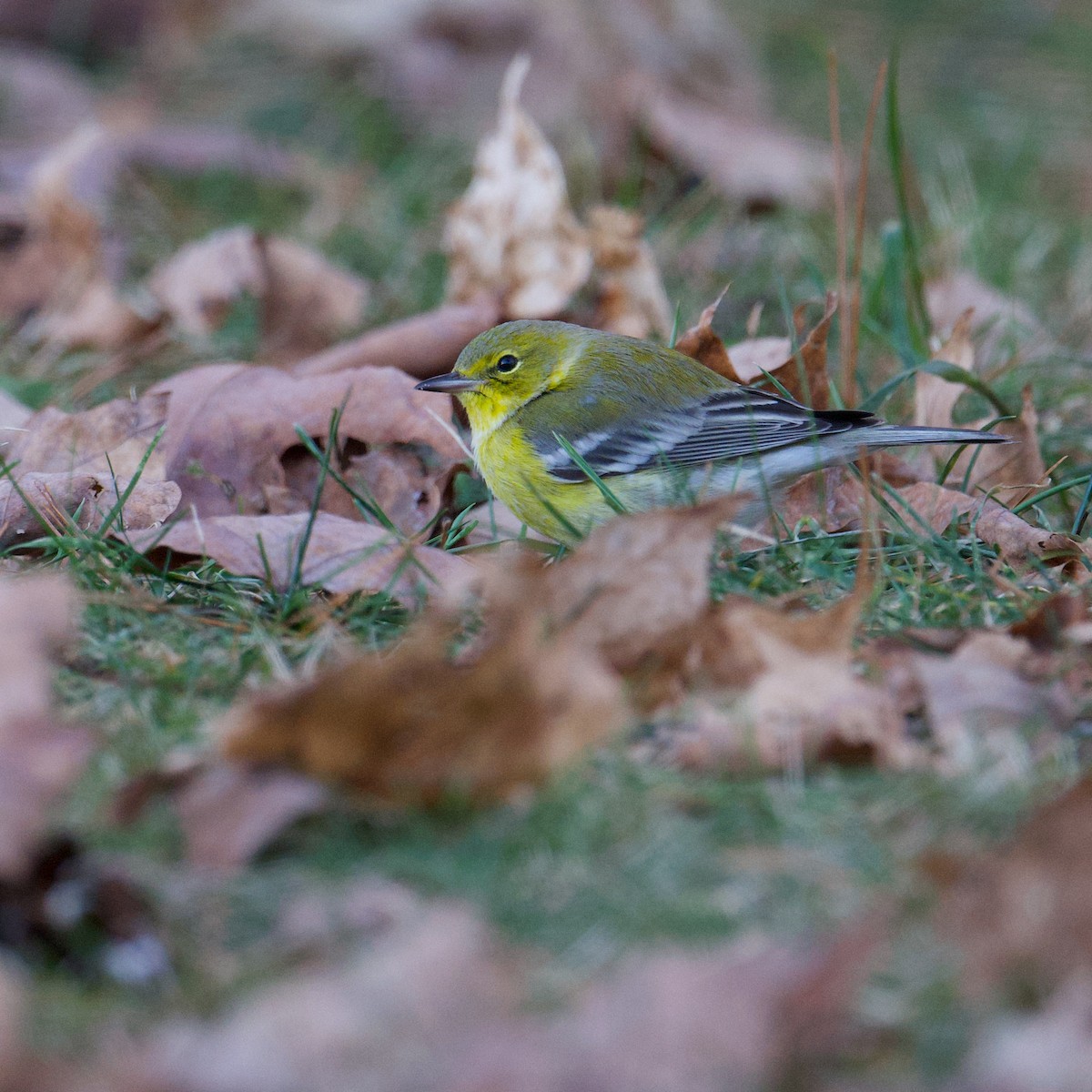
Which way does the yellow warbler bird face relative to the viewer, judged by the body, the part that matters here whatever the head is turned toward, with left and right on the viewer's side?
facing to the left of the viewer

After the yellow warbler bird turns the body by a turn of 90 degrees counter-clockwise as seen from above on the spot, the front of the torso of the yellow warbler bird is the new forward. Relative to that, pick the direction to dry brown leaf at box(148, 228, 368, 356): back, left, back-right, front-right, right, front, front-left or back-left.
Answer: back-right

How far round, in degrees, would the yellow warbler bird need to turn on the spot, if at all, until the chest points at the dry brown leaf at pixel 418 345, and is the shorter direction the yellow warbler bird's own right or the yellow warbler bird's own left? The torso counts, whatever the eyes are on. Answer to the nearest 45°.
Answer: approximately 45° to the yellow warbler bird's own right

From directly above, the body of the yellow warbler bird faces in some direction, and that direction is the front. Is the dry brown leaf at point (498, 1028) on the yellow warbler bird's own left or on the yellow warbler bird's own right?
on the yellow warbler bird's own left

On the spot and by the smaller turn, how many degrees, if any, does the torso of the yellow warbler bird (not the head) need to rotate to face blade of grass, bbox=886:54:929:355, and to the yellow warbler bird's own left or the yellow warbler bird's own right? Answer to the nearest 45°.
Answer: approximately 135° to the yellow warbler bird's own right

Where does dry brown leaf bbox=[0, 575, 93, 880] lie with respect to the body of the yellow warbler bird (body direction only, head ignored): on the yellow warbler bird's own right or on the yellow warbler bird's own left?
on the yellow warbler bird's own left

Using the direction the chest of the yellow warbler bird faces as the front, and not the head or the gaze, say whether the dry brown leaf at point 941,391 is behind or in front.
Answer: behind

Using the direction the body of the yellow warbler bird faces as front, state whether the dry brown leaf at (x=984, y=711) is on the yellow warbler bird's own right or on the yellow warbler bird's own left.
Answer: on the yellow warbler bird's own left

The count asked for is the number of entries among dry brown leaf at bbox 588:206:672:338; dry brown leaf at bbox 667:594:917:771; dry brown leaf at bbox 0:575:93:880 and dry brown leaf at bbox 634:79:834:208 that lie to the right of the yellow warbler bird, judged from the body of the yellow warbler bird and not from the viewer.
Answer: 2

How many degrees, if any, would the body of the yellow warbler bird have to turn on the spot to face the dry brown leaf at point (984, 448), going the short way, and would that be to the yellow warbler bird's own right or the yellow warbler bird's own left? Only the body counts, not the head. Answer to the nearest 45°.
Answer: approximately 180°

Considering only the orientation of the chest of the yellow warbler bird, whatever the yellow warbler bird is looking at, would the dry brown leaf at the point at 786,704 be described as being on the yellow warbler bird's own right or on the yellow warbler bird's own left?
on the yellow warbler bird's own left

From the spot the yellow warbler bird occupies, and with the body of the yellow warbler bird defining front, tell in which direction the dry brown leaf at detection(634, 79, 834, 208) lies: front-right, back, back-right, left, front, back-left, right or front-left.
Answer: right

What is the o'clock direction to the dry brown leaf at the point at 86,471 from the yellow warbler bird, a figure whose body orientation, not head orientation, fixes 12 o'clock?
The dry brown leaf is roughly at 11 o'clock from the yellow warbler bird.

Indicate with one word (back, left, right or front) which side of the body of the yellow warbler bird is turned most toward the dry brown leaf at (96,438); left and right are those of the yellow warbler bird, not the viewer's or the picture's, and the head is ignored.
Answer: front
